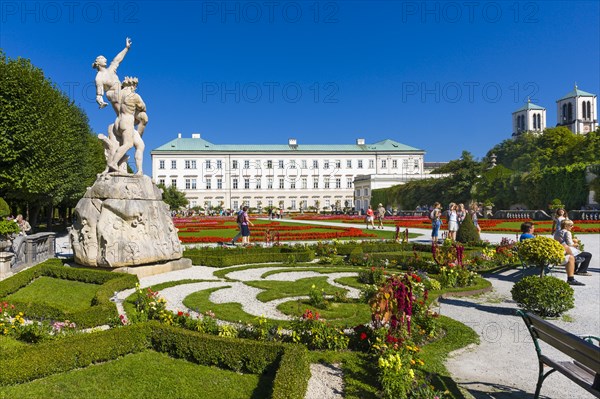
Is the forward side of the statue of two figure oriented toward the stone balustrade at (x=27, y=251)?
no

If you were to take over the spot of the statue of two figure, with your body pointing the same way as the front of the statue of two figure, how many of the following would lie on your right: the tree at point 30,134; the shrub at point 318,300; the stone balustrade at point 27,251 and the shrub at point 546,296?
2

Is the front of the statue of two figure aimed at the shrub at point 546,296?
no

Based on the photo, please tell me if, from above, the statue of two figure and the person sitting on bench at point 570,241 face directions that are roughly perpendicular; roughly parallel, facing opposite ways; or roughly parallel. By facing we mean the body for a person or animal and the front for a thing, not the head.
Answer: roughly perpendicular
